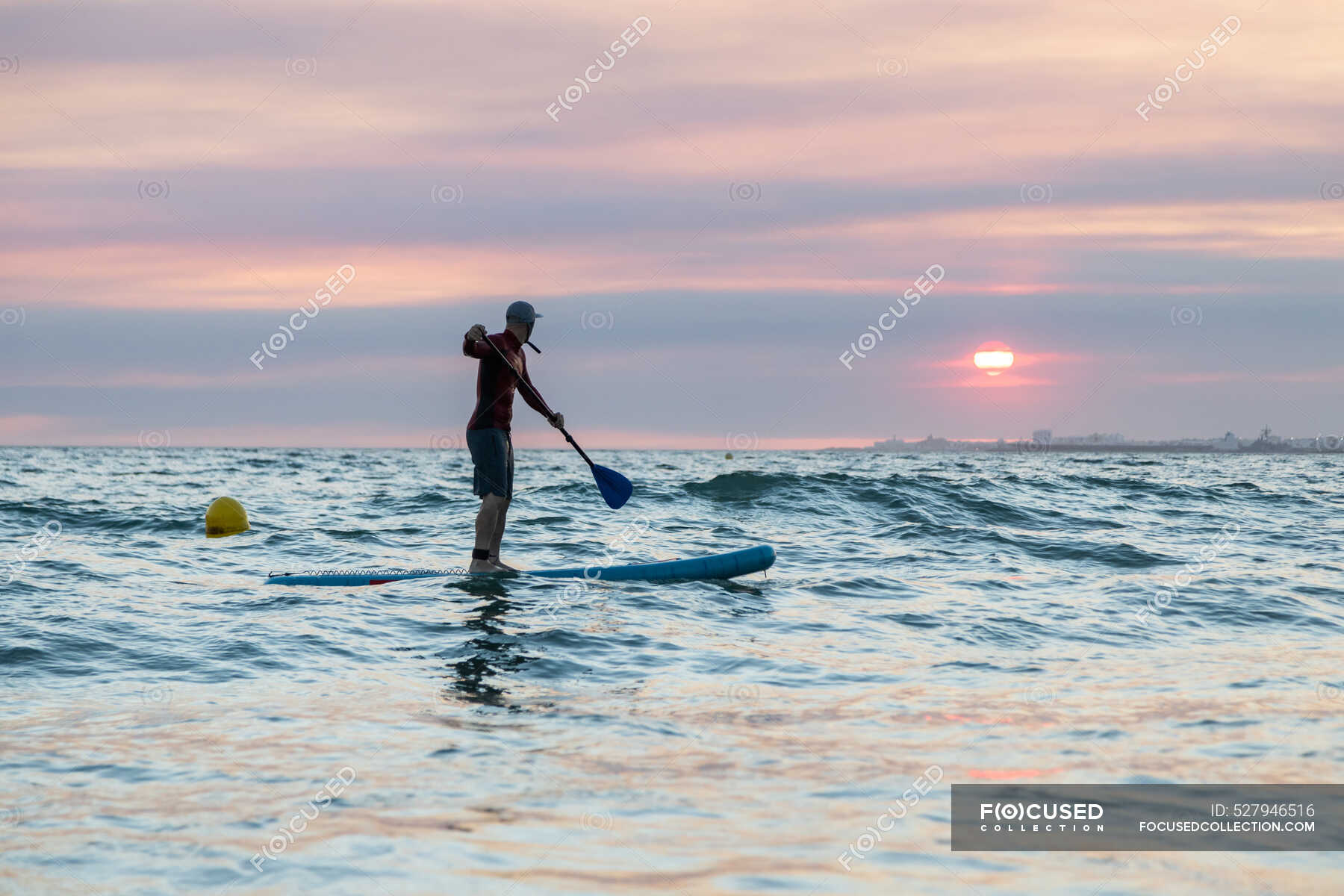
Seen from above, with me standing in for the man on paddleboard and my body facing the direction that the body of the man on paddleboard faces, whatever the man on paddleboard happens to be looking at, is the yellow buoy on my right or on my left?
on my left

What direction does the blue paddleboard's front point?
to the viewer's right

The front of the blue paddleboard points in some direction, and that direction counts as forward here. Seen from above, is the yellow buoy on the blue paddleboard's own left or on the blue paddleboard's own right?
on the blue paddleboard's own left

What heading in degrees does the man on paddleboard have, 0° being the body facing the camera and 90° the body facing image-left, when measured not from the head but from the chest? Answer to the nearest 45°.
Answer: approximately 270°
